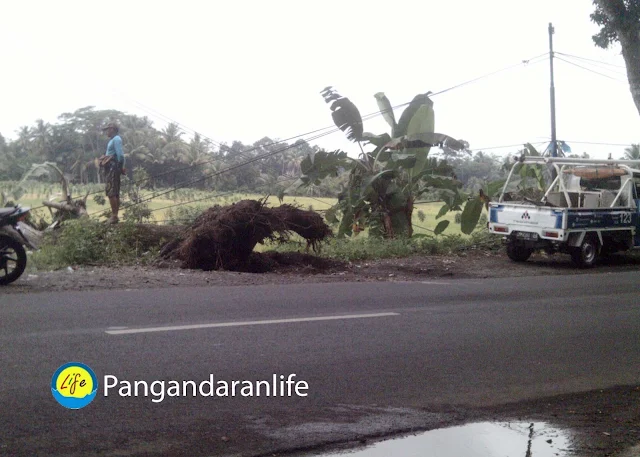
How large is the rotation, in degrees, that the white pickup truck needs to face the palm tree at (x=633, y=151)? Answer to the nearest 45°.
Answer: approximately 45° to its left

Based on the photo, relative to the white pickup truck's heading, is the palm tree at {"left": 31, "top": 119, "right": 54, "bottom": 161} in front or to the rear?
to the rear

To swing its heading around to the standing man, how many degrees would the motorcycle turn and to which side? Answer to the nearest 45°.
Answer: approximately 135° to its right

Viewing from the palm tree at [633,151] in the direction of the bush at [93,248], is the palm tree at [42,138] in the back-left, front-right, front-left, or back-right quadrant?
front-right

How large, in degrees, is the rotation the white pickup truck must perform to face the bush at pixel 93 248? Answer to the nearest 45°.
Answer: approximately 180°

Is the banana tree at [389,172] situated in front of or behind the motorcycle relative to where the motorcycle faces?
behind

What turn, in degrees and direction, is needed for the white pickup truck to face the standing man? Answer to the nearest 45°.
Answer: approximately 180°

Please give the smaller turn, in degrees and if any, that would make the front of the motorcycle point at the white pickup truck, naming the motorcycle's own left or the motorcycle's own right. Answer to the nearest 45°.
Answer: approximately 180°
